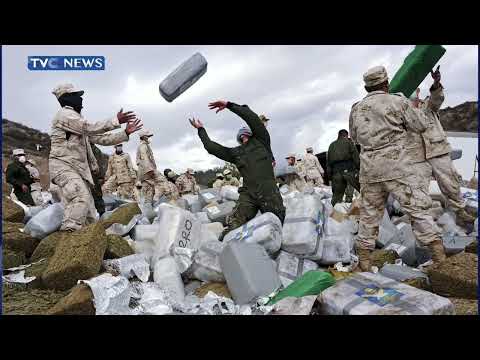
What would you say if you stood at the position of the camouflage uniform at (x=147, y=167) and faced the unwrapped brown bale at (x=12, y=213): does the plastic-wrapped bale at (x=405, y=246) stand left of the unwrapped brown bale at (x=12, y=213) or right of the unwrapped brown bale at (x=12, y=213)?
left

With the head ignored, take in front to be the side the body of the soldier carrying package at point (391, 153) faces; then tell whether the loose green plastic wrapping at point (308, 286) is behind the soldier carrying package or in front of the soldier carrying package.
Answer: behind

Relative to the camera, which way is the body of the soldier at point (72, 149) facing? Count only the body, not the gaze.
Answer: to the viewer's right

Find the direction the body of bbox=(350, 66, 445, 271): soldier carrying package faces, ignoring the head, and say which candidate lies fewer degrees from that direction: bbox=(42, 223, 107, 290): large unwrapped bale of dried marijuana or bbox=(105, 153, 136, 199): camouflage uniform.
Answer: the camouflage uniform

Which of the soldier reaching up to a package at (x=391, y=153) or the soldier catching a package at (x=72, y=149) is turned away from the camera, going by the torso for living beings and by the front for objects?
the soldier reaching up to a package at (x=391, y=153)

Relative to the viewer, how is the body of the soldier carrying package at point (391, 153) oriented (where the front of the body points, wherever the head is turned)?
away from the camera

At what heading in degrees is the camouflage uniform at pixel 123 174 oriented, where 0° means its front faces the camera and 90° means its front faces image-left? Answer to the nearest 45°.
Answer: approximately 0°

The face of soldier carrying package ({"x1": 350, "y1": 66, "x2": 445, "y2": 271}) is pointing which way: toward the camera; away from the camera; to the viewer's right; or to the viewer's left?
away from the camera
